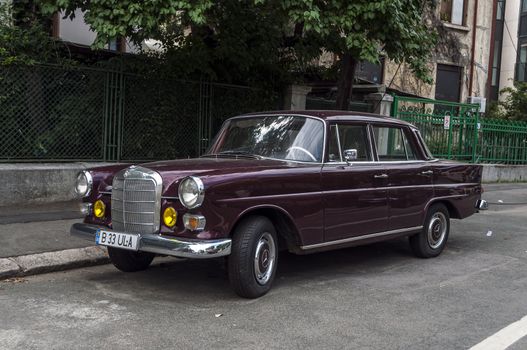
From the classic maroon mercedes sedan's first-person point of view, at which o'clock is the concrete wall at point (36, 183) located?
The concrete wall is roughly at 3 o'clock from the classic maroon mercedes sedan.

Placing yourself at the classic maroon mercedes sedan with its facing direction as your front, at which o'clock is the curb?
The curb is roughly at 2 o'clock from the classic maroon mercedes sedan.

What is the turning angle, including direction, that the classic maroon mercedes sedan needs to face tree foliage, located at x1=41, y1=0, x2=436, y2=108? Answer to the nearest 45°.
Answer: approximately 135° to its right

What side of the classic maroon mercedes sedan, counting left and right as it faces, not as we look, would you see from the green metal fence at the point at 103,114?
right

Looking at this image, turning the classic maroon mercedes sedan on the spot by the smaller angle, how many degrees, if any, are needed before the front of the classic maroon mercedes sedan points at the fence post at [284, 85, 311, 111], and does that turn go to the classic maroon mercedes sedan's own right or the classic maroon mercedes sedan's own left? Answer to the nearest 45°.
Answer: approximately 135° to the classic maroon mercedes sedan's own right

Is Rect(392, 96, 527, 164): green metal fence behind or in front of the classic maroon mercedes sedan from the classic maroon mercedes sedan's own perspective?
behind

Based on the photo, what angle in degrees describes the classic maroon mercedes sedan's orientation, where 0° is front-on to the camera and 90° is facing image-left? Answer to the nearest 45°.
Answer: approximately 45°
